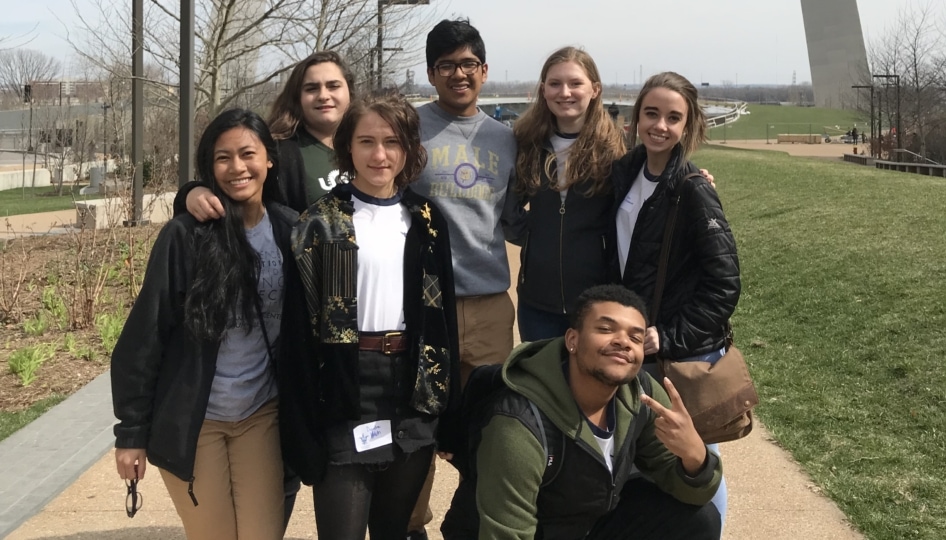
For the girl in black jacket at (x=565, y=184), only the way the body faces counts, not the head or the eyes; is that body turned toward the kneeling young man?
yes

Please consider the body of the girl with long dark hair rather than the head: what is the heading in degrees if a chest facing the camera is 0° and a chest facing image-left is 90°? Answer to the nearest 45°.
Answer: approximately 315°

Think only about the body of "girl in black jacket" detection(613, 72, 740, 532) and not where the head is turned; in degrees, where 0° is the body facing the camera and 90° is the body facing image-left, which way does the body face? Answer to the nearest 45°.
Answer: approximately 45°

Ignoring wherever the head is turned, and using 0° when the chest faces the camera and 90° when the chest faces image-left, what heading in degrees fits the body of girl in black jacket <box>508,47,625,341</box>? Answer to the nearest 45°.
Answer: approximately 0°
